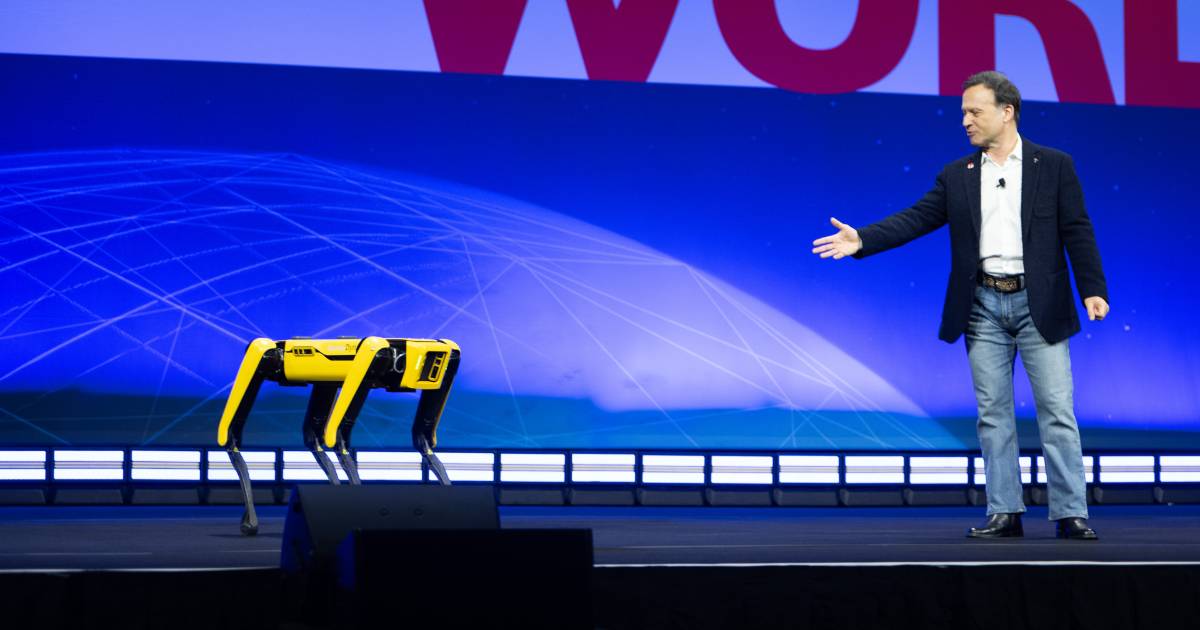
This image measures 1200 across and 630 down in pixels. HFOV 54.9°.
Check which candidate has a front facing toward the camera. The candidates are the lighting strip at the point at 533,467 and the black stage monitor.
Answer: the lighting strip

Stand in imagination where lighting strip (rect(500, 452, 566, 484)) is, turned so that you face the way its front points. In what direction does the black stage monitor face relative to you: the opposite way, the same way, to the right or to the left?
the opposite way

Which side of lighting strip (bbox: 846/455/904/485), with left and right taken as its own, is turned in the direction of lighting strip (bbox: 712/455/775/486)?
right

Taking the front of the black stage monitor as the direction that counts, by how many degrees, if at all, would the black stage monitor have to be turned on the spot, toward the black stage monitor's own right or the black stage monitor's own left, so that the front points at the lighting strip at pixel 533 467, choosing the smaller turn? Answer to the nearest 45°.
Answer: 0° — it already faces it

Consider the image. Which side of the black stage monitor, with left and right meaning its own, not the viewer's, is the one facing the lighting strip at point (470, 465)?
front

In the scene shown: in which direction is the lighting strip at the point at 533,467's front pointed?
toward the camera

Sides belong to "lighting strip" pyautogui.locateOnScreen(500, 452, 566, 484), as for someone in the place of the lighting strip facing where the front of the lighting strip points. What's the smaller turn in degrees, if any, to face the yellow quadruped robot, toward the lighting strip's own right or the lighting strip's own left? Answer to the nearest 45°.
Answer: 0° — it already faces it

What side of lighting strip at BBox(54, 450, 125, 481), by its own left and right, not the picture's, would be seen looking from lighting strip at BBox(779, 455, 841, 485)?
left

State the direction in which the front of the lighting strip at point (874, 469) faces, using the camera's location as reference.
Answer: facing the viewer

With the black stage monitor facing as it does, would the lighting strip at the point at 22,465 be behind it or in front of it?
in front

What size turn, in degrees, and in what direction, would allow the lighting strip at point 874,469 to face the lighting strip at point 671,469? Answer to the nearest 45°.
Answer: approximately 90° to its right

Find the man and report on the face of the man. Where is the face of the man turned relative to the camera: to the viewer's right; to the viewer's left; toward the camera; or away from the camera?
to the viewer's left

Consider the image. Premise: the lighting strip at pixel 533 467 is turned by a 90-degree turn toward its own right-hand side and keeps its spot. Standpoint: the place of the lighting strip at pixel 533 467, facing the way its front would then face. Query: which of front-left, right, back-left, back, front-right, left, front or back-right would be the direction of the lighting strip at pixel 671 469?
back

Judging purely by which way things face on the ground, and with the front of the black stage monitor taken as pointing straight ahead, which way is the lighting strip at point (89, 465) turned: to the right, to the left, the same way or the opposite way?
the opposite way

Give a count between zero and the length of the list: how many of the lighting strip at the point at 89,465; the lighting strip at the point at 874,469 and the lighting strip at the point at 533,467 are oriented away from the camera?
0

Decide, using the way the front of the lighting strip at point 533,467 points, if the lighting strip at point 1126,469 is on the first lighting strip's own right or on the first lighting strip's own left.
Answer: on the first lighting strip's own left

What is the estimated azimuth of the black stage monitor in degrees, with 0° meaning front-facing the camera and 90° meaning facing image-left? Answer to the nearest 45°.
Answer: approximately 180°
